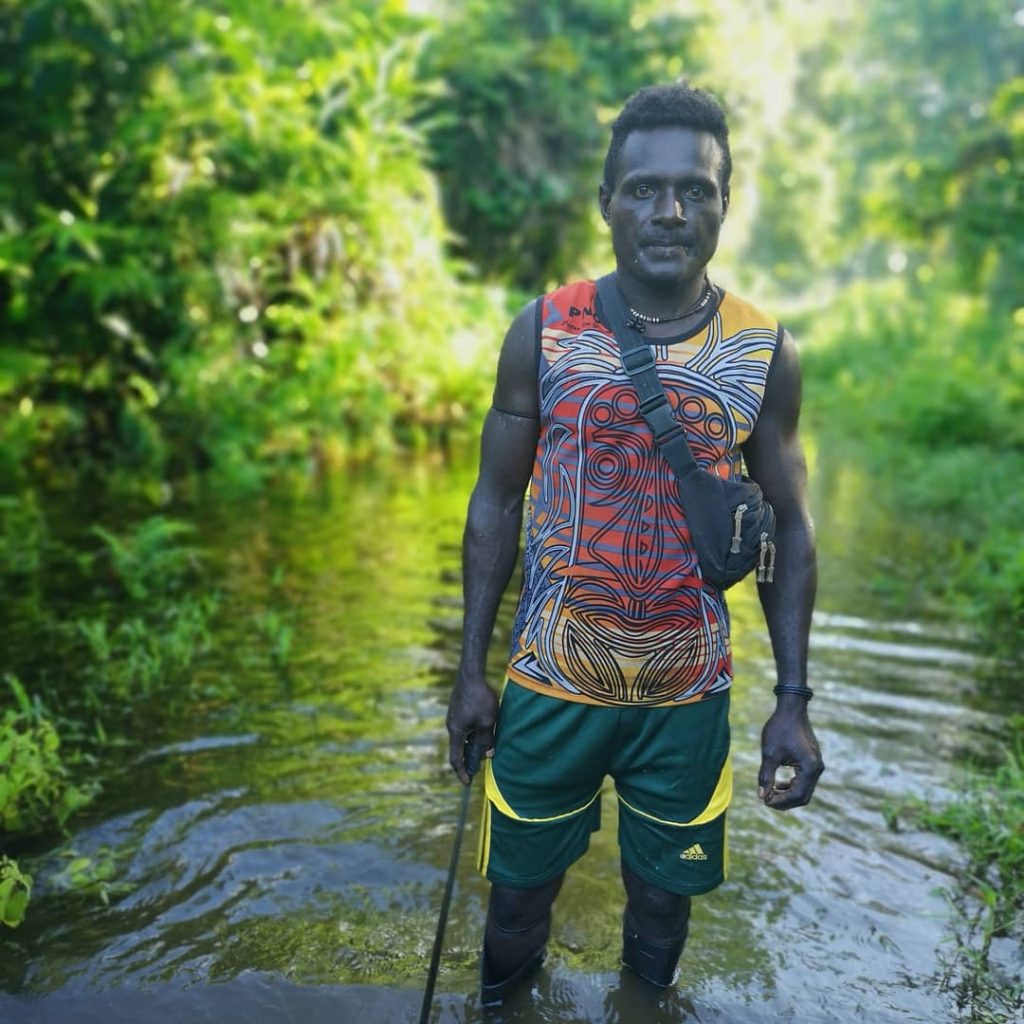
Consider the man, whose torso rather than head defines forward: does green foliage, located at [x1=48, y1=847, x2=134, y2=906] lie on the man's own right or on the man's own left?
on the man's own right

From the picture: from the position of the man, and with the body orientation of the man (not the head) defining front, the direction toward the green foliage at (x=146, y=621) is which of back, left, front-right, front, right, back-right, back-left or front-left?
back-right

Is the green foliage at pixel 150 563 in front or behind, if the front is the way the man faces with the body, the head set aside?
behind

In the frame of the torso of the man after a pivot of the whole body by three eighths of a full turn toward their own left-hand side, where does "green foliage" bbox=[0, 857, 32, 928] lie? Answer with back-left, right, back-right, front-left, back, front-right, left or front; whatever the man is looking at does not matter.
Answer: back-left

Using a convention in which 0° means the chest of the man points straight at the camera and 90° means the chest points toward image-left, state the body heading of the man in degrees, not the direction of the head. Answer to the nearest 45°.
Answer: approximately 0°

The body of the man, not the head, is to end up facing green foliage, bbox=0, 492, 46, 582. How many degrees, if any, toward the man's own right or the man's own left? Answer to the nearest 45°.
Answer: approximately 135° to the man's own right

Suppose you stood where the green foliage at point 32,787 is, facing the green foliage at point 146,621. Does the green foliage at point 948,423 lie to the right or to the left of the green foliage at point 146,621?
right

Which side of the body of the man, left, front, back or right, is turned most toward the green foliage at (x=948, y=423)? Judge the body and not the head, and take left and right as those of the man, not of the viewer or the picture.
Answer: back

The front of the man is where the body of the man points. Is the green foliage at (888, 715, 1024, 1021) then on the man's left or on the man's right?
on the man's left

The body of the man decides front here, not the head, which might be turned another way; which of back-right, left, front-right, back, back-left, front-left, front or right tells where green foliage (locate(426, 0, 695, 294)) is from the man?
back
